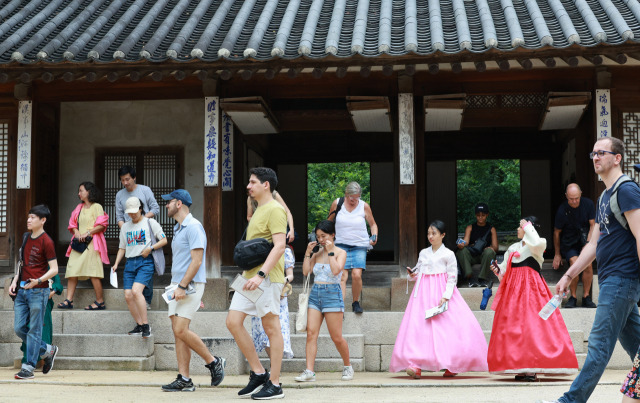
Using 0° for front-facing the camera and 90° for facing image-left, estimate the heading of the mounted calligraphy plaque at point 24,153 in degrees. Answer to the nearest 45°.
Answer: approximately 0°

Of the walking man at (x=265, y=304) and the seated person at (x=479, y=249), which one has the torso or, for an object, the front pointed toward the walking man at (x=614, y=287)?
the seated person

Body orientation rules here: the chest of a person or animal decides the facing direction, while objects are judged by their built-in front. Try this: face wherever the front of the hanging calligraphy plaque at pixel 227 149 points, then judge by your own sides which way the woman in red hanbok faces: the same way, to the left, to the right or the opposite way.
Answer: to the right

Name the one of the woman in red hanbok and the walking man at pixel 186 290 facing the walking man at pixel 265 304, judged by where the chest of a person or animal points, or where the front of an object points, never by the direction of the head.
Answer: the woman in red hanbok

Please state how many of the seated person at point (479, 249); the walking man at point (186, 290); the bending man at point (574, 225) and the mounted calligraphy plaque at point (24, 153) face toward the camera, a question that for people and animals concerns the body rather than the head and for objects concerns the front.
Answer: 3

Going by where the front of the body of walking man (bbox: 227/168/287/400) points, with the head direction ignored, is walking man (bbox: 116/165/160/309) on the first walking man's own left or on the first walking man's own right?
on the first walking man's own right

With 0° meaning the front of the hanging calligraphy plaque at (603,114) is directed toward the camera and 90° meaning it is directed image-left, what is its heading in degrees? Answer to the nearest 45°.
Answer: approximately 0°
